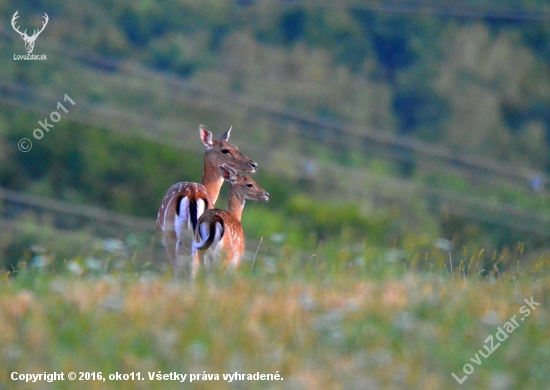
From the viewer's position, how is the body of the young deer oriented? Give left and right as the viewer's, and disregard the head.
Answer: facing away from the viewer and to the right of the viewer
